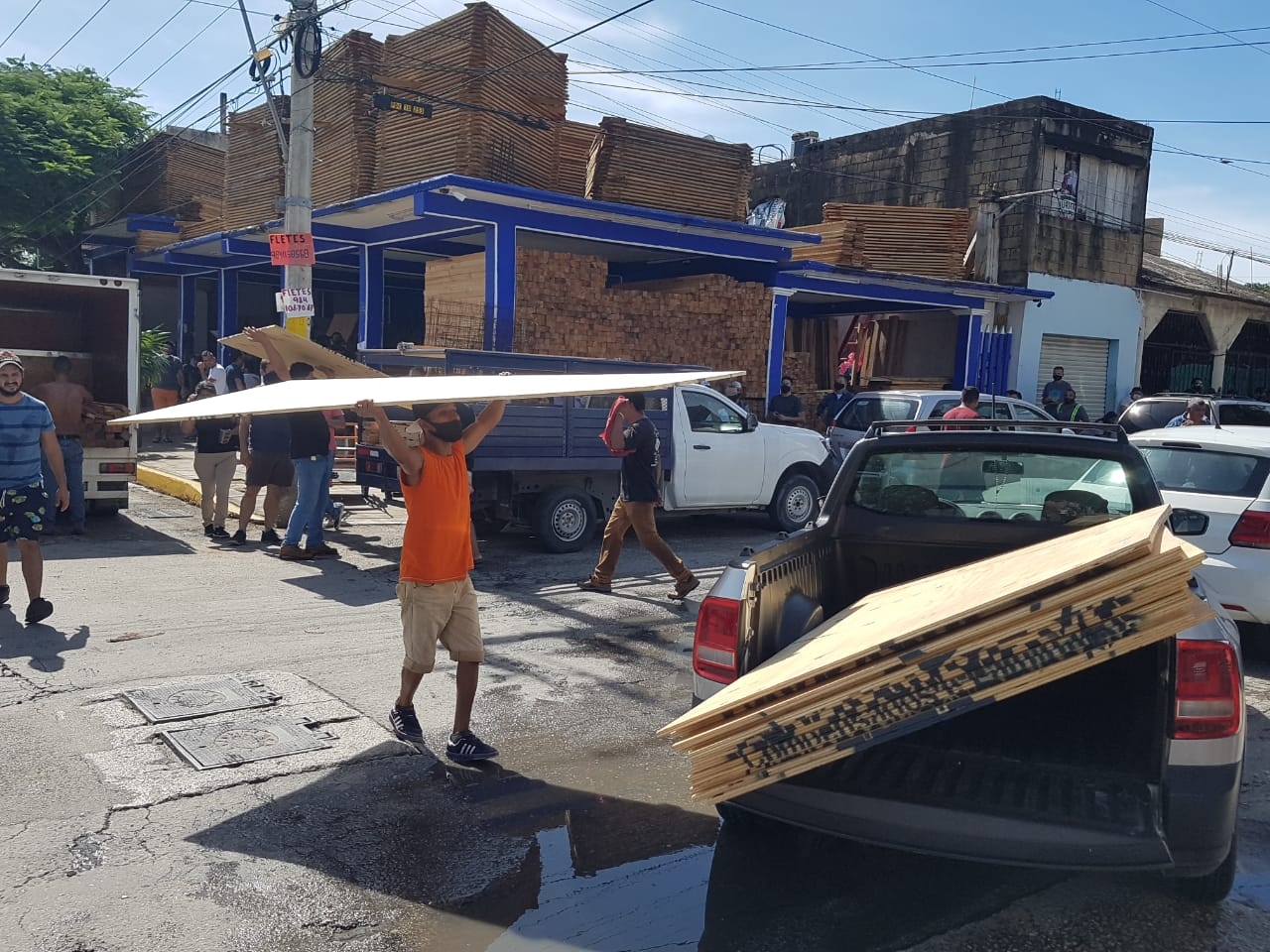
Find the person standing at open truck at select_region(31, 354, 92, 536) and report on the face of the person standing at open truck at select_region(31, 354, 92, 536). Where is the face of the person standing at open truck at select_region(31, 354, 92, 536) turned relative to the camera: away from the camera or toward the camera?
away from the camera

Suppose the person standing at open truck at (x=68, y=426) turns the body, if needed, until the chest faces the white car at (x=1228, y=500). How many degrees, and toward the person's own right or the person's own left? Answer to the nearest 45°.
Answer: approximately 135° to the person's own right

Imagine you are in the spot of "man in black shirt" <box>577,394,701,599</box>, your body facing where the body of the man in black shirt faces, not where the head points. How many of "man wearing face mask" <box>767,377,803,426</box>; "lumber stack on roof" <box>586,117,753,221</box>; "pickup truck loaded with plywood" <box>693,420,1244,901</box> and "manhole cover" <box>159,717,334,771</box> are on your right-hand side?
2

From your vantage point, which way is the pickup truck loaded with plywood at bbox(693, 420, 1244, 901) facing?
away from the camera

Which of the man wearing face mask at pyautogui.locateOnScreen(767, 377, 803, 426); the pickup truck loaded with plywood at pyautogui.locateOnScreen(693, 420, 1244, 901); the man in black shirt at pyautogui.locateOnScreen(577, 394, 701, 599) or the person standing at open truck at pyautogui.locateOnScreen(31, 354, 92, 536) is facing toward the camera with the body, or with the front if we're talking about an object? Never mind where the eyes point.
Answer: the man wearing face mask

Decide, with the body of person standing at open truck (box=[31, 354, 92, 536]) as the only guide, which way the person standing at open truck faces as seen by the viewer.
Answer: away from the camera

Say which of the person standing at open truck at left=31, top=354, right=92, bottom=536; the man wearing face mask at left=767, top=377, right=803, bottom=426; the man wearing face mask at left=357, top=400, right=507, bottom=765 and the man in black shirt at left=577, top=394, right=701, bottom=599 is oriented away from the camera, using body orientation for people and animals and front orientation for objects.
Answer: the person standing at open truck

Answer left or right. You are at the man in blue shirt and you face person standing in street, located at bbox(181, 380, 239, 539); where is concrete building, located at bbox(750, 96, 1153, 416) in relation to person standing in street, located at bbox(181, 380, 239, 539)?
right

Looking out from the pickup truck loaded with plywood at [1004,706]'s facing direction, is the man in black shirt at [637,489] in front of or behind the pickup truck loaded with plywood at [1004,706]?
in front

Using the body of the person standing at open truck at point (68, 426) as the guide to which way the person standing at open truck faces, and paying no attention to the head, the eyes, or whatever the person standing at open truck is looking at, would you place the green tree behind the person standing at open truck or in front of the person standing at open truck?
in front

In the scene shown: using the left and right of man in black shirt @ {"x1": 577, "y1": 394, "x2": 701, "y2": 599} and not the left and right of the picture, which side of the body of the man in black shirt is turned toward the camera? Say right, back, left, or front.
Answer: left

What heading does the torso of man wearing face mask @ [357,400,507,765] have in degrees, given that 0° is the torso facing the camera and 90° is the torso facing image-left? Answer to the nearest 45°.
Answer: approximately 315°

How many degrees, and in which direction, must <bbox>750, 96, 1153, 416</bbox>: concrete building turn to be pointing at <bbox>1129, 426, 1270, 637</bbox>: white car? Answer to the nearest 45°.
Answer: approximately 45° to its right

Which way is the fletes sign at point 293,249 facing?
toward the camera

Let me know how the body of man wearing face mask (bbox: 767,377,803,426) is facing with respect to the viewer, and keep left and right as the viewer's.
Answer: facing the viewer

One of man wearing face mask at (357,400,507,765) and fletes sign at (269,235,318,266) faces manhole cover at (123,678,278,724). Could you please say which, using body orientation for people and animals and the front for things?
the fletes sign

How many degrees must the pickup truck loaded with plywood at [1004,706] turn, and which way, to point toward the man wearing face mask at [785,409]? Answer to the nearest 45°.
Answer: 0° — it already faces them
